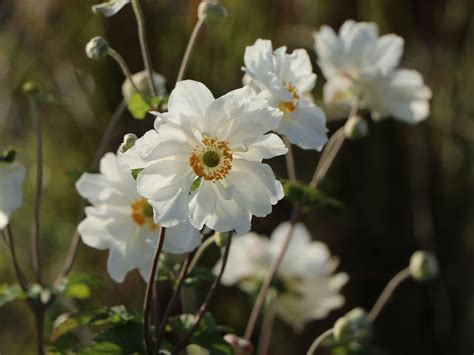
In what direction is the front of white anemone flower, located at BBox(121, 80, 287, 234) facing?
toward the camera

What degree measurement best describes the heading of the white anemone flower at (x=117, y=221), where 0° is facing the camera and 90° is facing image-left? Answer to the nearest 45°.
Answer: approximately 0°

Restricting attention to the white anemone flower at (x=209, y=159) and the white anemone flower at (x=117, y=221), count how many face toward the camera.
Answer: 2
